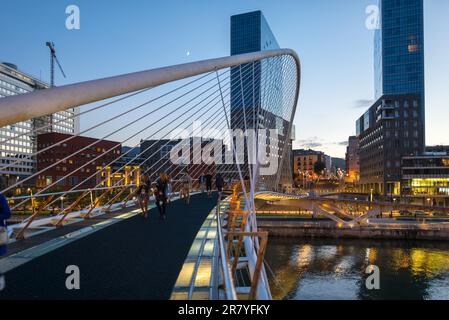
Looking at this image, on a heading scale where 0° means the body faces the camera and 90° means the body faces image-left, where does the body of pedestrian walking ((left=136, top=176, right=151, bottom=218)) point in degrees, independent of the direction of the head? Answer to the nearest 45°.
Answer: approximately 0°
